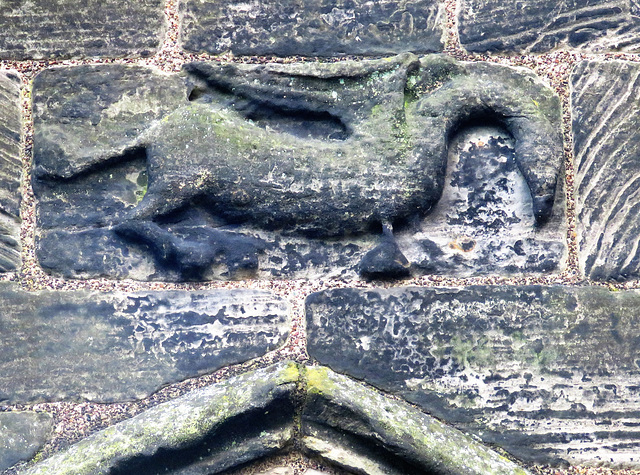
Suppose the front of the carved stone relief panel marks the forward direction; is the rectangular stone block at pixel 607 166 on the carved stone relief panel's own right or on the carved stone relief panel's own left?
on the carved stone relief panel's own left

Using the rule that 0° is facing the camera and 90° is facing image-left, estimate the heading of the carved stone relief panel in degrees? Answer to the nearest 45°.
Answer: approximately 0°

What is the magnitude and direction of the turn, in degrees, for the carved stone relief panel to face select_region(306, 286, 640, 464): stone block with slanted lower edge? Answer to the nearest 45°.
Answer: approximately 90° to its left
